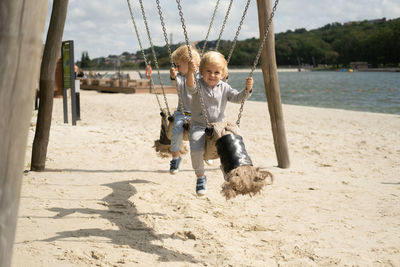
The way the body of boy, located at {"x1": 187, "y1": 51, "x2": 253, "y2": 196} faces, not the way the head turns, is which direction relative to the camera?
toward the camera

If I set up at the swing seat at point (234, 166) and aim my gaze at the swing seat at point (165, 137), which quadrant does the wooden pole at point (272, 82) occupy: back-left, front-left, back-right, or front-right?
front-right

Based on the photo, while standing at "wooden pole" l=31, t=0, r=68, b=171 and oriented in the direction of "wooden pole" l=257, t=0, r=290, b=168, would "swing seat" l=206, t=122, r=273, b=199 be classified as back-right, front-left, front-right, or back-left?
front-right

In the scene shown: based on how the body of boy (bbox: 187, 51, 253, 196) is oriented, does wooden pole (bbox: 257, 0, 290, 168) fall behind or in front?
behind

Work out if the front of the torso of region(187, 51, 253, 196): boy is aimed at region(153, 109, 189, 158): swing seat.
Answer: no

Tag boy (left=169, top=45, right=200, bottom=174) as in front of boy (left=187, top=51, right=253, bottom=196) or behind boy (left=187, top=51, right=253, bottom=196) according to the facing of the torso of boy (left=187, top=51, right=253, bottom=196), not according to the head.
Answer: behind

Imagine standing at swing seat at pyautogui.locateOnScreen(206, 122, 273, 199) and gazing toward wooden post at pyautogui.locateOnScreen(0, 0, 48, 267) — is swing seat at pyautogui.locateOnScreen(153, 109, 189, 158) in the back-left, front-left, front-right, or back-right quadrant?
back-right

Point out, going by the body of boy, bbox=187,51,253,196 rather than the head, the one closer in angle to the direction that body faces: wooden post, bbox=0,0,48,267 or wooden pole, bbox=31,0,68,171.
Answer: the wooden post

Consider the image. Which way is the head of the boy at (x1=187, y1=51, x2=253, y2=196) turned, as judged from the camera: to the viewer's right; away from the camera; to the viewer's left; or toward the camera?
toward the camera

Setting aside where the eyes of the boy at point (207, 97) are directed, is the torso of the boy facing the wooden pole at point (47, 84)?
no

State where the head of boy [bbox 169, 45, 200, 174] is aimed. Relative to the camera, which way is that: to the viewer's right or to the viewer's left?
to the viewer's left

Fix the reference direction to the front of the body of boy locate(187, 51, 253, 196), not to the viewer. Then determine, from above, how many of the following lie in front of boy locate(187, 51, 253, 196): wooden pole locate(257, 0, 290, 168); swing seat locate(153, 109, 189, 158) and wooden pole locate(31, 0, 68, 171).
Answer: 0
